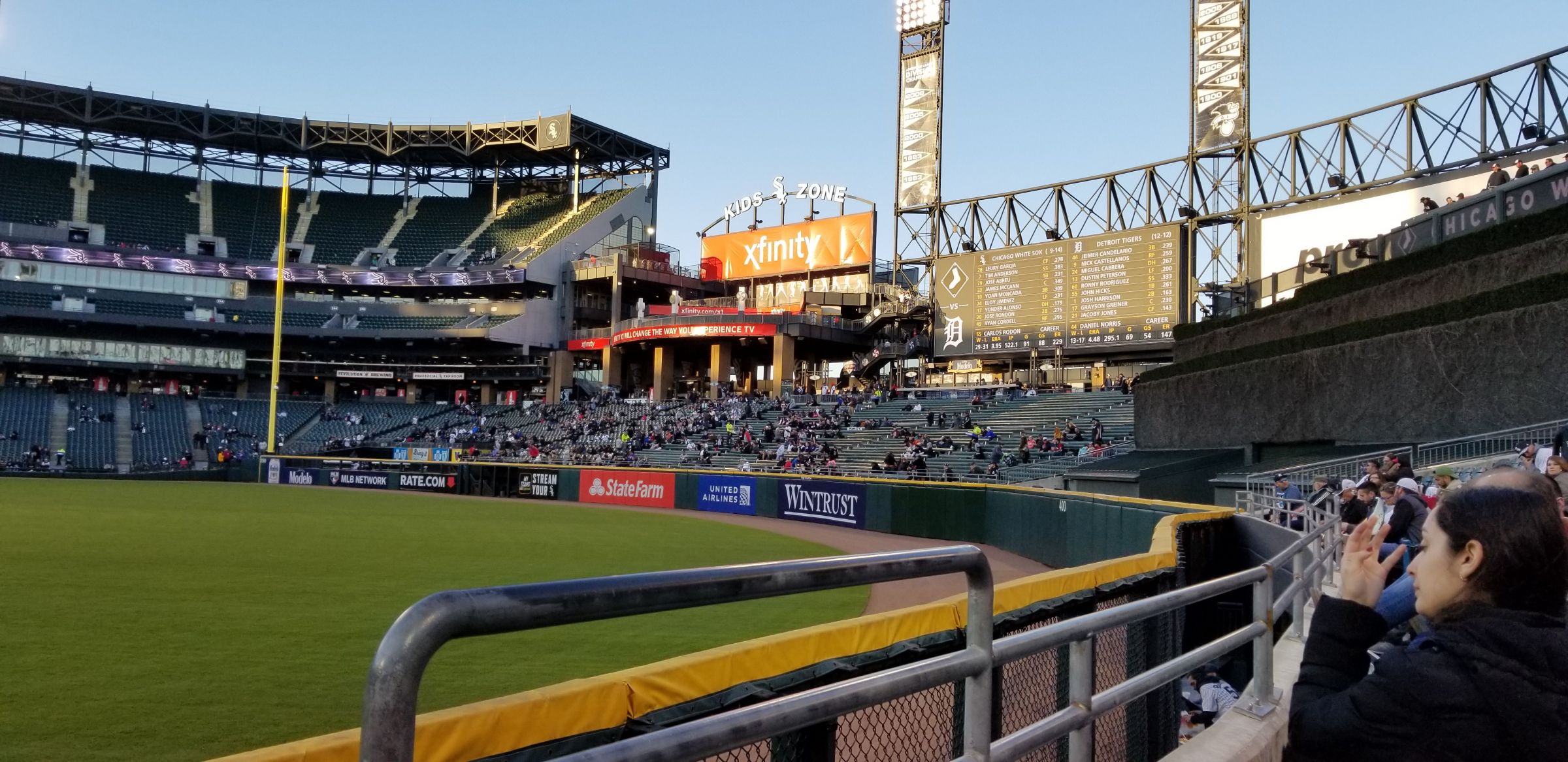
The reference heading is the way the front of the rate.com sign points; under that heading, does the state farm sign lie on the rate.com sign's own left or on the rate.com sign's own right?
on the rate.com sign's own left

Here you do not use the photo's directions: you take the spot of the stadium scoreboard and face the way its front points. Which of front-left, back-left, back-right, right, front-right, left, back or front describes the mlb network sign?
front-right

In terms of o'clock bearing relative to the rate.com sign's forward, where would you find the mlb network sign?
The mlb network sign is roughly at 3 o'clock from the rate.com sign.

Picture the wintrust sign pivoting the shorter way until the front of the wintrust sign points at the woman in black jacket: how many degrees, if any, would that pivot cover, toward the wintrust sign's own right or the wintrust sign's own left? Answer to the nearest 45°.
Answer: approximately 45° to the wintrust sign's own left

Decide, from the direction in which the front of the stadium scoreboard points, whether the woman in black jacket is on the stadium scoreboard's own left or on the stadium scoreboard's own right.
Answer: on the stadium scoreboard's own left

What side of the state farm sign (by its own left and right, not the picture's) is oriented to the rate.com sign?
right

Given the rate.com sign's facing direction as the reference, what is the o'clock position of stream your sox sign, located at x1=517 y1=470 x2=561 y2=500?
The stream your sox sign is roughly at 9 o'clock from the rate.com sign.

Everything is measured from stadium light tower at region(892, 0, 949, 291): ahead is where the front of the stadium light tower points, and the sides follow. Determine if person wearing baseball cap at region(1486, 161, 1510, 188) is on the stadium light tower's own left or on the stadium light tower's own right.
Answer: on the stadium light tower's own left

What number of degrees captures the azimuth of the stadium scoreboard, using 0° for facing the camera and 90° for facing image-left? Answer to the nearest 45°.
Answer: approximately 45°

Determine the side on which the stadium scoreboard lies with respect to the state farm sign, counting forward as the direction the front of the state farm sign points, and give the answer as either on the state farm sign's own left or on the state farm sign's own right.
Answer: on the state farm sign's own left
